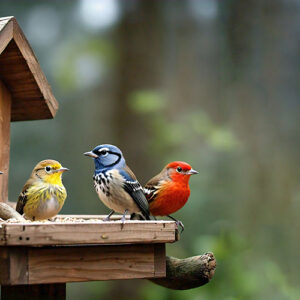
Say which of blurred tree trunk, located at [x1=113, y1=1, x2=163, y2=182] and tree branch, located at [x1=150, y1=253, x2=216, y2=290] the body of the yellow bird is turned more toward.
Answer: the tree branch

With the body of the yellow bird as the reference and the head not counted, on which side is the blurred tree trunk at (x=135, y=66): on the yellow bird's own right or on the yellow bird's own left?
on the yellow bird's own left

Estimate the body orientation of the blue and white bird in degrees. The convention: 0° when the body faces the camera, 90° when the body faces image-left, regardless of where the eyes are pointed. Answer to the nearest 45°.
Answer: approximately 45°

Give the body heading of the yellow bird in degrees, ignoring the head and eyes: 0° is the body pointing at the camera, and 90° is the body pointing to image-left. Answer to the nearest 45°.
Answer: approximately 315°

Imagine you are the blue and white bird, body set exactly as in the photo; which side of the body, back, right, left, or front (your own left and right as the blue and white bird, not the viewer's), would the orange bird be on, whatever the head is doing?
back
